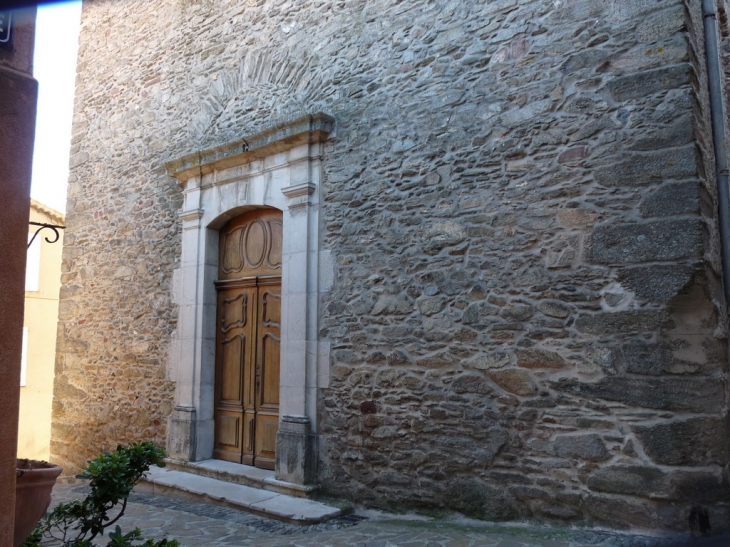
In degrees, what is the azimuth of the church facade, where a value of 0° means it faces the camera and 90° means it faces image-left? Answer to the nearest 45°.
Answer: approximately 45°

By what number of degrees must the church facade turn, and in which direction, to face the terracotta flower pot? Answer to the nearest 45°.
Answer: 0° — it already faces it

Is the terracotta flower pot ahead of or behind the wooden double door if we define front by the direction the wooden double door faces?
ahead
